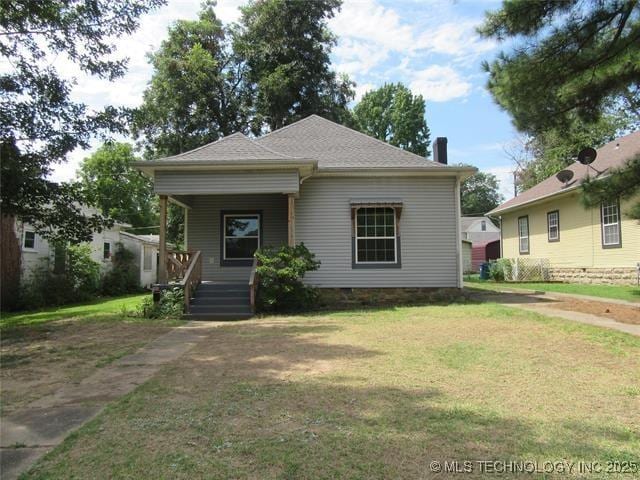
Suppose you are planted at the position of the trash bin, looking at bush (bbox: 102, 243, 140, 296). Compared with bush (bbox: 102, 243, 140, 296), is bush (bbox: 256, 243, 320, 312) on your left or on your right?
left

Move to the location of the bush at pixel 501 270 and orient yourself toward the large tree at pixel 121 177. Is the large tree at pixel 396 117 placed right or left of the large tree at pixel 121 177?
right

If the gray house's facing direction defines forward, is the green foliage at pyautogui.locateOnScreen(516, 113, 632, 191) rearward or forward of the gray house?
rearward

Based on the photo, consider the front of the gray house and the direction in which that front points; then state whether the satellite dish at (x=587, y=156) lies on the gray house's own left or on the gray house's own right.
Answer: on the gray house's own left

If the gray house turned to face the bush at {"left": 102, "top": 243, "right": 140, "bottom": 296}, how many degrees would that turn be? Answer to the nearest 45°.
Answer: approximately 135° to its right

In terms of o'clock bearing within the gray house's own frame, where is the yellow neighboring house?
The yellow neighboring house is roughly at 8 o'clock from the gray house.

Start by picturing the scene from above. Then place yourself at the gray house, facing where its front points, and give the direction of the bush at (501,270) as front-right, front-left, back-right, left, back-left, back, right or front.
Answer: back-left

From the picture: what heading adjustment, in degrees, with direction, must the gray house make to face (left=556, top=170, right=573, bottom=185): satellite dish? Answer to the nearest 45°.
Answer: approximately 135° to its left

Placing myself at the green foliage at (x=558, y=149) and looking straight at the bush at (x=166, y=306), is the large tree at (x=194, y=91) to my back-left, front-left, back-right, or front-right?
front-right

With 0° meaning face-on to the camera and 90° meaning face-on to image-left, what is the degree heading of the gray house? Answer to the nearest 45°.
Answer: approximately 0°

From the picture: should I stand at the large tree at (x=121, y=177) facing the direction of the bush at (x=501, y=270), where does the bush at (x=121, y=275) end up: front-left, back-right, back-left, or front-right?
front-right

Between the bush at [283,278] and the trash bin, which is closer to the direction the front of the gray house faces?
the bush

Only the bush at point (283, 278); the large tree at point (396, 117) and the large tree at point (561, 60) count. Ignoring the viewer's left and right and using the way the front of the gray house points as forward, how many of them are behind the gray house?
1

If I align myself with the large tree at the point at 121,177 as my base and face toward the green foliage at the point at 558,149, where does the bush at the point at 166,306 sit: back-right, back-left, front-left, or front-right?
front-right

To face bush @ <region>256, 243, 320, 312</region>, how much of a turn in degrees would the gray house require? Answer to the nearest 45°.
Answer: approximately 45° to its right

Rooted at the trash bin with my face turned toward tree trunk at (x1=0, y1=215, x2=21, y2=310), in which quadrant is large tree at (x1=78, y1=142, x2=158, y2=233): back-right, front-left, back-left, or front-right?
front-right

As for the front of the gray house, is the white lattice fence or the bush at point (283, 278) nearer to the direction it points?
the bush

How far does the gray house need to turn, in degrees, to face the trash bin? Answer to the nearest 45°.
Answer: approximately 135° to its left
